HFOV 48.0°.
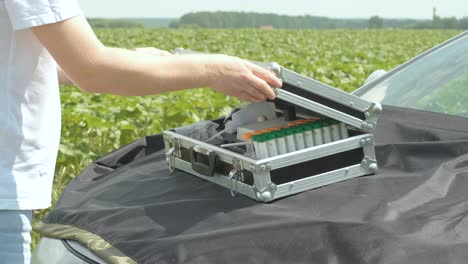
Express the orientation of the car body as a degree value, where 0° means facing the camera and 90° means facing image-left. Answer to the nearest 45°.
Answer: approximately 45°

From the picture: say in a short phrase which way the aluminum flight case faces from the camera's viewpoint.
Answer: facing the viewer and to the left of the viewer
